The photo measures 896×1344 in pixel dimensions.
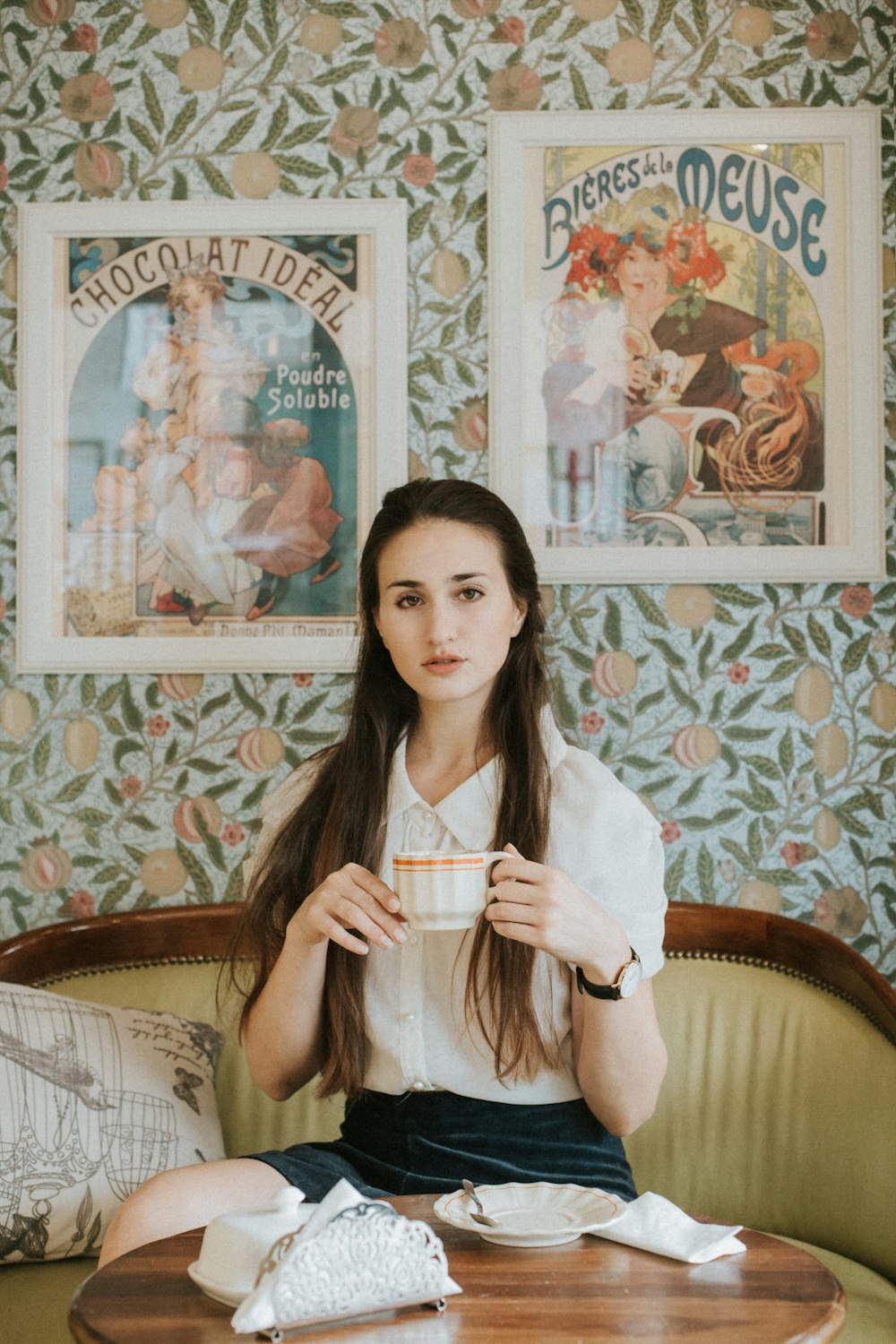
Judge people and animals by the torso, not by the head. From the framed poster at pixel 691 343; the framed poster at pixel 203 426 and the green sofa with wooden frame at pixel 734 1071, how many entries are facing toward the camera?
3

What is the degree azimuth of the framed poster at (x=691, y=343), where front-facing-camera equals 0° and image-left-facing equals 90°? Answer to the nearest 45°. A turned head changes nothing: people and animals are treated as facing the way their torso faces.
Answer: approximately 0°

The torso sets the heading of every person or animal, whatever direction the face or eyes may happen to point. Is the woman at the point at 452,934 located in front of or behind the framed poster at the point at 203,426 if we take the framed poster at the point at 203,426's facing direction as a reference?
in front

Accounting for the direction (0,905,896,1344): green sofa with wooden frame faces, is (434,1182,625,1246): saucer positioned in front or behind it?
in front

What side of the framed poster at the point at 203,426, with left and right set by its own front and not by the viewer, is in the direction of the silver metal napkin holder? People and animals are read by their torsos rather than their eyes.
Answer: front

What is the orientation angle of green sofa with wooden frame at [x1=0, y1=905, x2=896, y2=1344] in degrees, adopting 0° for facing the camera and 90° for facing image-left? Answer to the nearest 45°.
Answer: approximately 0°

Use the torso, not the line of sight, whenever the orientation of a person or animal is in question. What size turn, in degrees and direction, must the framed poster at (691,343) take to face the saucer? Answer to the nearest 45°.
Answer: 0° — it already faces it

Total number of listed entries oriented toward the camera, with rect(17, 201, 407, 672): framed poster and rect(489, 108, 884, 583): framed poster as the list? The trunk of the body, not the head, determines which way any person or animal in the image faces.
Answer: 2

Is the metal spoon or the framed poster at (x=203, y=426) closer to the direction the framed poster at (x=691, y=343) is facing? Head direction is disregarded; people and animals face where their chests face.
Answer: the metal spoon

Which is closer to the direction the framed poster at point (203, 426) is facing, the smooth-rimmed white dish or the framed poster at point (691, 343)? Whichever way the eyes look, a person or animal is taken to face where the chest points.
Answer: the smooth-rimmed white dish

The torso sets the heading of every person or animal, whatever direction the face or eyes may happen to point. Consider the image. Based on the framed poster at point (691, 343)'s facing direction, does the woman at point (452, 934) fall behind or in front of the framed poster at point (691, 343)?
in front
